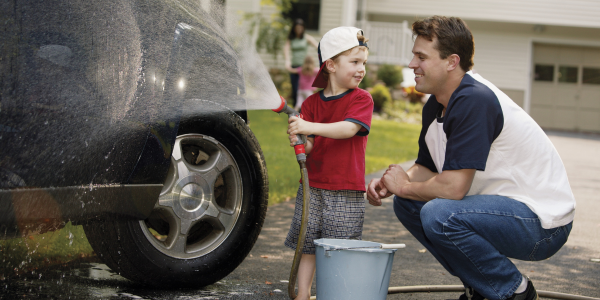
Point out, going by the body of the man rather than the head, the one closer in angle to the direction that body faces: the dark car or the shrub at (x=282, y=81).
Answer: the dark car

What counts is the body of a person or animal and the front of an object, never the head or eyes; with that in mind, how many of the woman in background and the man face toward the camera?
1

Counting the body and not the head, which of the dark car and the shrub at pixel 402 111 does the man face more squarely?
the dark car

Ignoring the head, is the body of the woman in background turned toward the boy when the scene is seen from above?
yes

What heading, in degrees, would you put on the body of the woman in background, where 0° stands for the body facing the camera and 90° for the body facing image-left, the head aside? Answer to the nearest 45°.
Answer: approximately 0°

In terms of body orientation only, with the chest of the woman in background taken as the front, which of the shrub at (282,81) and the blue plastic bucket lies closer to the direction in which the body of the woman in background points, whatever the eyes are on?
the blue plastic bucket

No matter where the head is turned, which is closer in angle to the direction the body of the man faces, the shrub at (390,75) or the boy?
the boy

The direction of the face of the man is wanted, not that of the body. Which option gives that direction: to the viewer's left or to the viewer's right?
to the viewer's left

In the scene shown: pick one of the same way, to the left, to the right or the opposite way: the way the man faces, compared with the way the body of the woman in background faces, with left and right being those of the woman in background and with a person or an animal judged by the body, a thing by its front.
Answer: to the right

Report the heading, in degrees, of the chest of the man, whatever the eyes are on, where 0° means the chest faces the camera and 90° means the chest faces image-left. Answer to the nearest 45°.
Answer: approximately 90°
